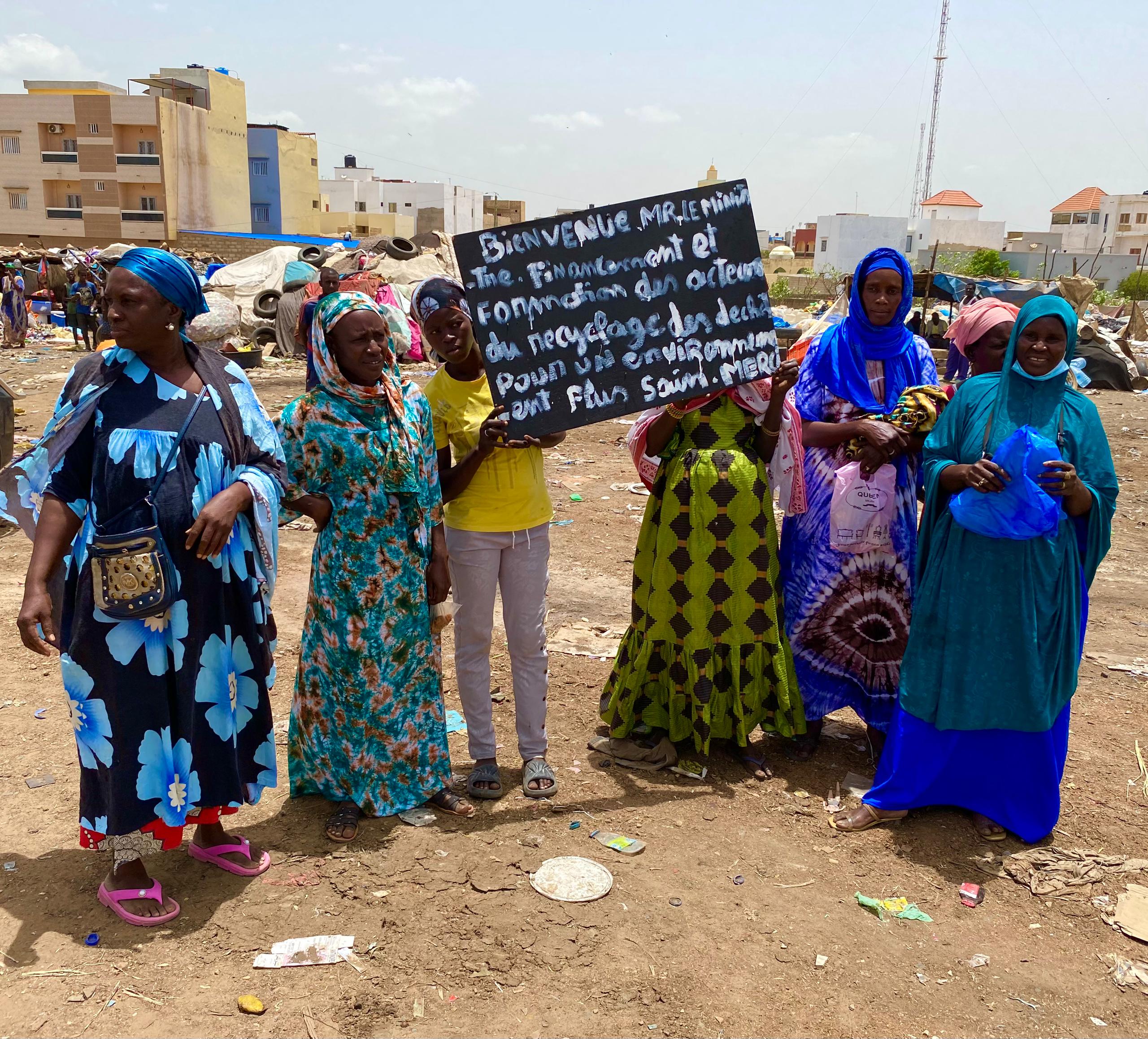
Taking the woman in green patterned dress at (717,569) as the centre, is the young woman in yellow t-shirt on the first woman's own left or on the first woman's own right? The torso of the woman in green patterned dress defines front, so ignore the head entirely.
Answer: on the first woman's own right

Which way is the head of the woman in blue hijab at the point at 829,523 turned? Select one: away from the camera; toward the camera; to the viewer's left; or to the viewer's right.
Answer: toward the camera

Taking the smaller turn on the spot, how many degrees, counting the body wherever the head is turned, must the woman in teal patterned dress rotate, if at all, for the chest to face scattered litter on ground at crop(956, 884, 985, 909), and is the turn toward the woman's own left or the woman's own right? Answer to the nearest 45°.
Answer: approximately 45° to the woman's own left

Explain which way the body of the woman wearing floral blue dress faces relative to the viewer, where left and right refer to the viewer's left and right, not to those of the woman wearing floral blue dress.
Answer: facing the viewer

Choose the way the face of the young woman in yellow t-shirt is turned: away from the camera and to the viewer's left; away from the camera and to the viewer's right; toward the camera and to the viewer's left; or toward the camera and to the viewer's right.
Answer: toward the camera and to the viewer's left

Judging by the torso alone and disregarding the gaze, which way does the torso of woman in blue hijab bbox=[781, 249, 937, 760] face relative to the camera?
toward the camera

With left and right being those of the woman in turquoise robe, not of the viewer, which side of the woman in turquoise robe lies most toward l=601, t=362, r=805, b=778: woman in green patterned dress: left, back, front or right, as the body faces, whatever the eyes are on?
right

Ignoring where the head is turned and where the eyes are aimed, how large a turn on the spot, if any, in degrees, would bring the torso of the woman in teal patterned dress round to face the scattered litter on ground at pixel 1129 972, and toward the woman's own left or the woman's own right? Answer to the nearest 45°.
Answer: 0° — they already face it

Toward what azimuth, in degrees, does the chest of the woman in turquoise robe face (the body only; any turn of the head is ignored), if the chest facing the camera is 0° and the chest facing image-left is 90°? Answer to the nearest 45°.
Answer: approximately 0°

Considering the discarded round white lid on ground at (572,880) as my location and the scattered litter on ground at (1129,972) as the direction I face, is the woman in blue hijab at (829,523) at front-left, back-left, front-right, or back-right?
front-left

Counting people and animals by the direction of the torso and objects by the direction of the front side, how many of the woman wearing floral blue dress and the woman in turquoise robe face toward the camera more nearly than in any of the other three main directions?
2

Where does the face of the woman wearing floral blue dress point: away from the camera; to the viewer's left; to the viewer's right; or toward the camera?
to the viewer's left

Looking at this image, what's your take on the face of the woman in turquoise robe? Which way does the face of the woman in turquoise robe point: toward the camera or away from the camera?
toward the camera

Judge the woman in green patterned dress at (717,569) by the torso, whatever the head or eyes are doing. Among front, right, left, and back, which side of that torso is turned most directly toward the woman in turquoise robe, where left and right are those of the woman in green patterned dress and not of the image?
left
